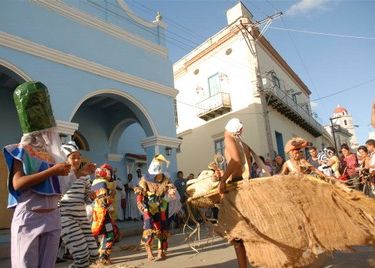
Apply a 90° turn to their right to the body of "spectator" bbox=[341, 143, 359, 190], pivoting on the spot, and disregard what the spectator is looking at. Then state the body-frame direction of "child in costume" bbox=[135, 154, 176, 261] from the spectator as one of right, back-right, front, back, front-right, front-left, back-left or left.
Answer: left

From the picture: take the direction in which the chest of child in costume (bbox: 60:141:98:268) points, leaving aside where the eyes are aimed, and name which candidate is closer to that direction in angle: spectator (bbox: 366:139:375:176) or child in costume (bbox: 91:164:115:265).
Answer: the spectator

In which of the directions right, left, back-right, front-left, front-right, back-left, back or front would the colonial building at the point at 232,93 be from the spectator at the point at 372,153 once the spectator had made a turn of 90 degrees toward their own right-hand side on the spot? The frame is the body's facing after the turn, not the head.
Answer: front

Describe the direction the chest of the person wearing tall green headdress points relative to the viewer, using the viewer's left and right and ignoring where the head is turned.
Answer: facing the viewer and to the right of the viewer

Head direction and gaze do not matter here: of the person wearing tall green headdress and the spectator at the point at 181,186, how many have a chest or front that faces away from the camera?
0

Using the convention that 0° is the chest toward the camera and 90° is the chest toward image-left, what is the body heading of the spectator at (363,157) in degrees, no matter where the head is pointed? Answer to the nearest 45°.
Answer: approximately 45°

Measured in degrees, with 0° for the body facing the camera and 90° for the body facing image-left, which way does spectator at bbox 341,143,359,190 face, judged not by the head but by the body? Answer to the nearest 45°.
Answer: approximately 45°

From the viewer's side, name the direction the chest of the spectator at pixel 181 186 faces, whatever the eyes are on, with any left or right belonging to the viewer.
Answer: facing the viewer
